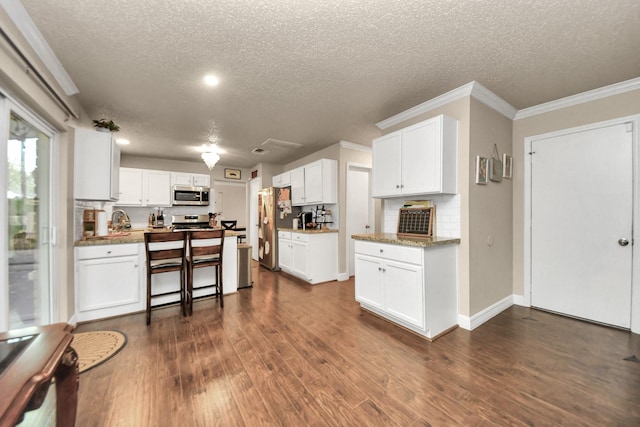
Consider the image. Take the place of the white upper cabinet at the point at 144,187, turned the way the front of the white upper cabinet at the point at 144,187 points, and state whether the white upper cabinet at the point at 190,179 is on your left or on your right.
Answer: on your left

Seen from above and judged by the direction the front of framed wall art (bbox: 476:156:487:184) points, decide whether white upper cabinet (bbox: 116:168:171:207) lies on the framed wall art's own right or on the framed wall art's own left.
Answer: on the framed wall art's own right

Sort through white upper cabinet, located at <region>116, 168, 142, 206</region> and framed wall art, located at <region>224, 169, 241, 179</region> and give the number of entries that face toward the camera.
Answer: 2

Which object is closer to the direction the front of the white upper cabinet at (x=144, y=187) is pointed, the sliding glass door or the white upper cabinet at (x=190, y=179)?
the sliding glass door

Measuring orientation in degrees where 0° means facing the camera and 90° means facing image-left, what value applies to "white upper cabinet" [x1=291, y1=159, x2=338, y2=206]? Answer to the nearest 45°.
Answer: approximately 45°
